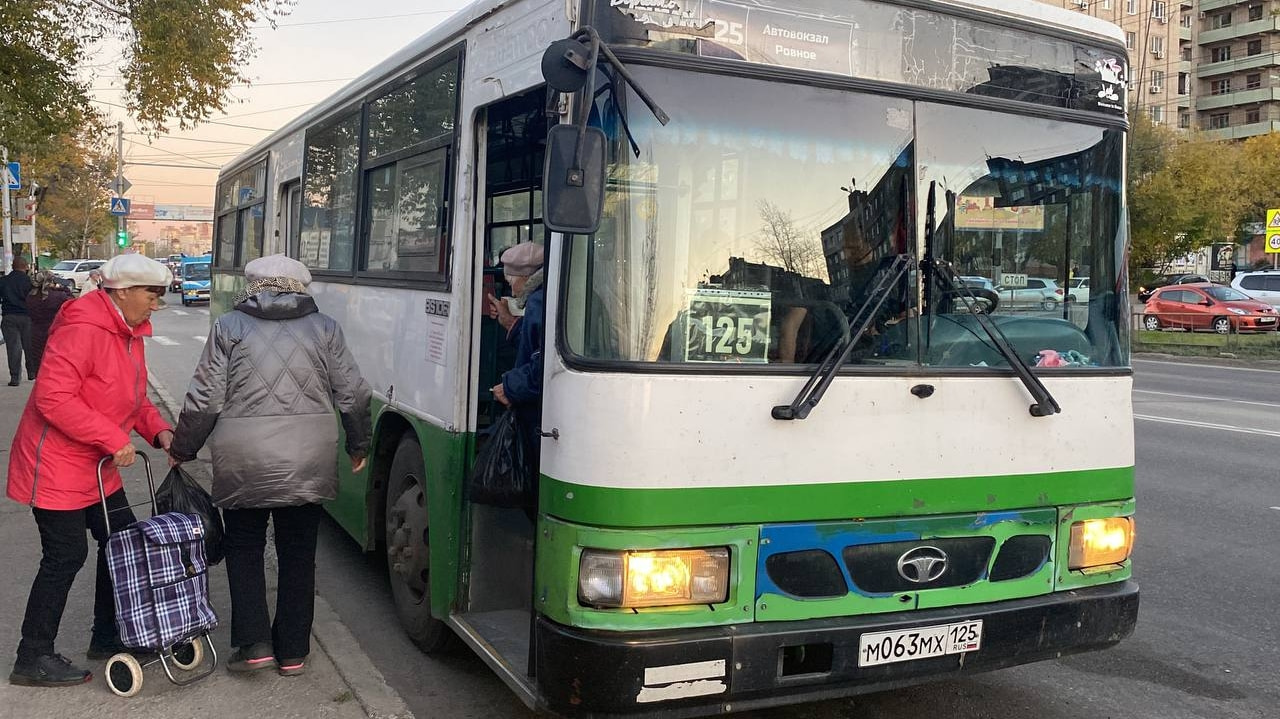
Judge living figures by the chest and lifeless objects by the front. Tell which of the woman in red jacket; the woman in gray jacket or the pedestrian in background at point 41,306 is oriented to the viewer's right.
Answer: the woman in red jacket

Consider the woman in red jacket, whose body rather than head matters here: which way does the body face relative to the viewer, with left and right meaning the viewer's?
facing to the right of the viewer

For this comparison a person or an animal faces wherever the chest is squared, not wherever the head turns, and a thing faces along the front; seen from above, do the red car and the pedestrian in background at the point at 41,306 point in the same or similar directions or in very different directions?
very different directions

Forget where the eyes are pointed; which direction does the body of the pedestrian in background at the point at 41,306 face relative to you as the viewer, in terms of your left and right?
facing away from the viewer

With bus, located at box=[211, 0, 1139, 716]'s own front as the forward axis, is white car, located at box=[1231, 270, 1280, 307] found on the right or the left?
on its left

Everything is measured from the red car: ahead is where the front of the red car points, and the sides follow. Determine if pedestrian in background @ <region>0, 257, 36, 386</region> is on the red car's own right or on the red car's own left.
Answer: on the red car's own right

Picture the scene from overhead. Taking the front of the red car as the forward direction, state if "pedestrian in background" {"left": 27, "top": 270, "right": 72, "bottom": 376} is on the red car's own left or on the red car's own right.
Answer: on the red car's own right

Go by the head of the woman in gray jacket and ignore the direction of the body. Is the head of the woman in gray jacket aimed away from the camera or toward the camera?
away from the camera

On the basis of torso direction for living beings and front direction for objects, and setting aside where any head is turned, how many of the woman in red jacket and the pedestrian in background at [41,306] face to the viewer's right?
1

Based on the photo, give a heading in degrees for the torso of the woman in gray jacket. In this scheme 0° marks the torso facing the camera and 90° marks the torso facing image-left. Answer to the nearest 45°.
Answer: approximately 180°
